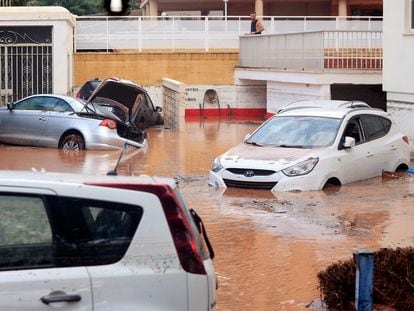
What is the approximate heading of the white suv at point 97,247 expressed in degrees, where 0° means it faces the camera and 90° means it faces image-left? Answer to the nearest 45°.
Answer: approximately 90°

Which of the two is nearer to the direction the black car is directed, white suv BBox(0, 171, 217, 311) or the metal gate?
the metal gate

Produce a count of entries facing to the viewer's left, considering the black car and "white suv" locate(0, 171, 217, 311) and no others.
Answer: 1

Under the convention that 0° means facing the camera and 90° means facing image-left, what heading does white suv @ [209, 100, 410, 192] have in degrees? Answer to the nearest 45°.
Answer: approximately 45°

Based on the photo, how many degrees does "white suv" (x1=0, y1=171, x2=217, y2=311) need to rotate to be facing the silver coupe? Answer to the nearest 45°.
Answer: approximately 90° to its right

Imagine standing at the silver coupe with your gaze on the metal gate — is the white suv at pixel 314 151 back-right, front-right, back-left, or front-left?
back-right

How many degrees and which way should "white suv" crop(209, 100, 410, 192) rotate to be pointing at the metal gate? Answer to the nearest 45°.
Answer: approximately 90° to its right

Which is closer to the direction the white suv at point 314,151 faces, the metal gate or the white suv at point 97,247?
the white suv
